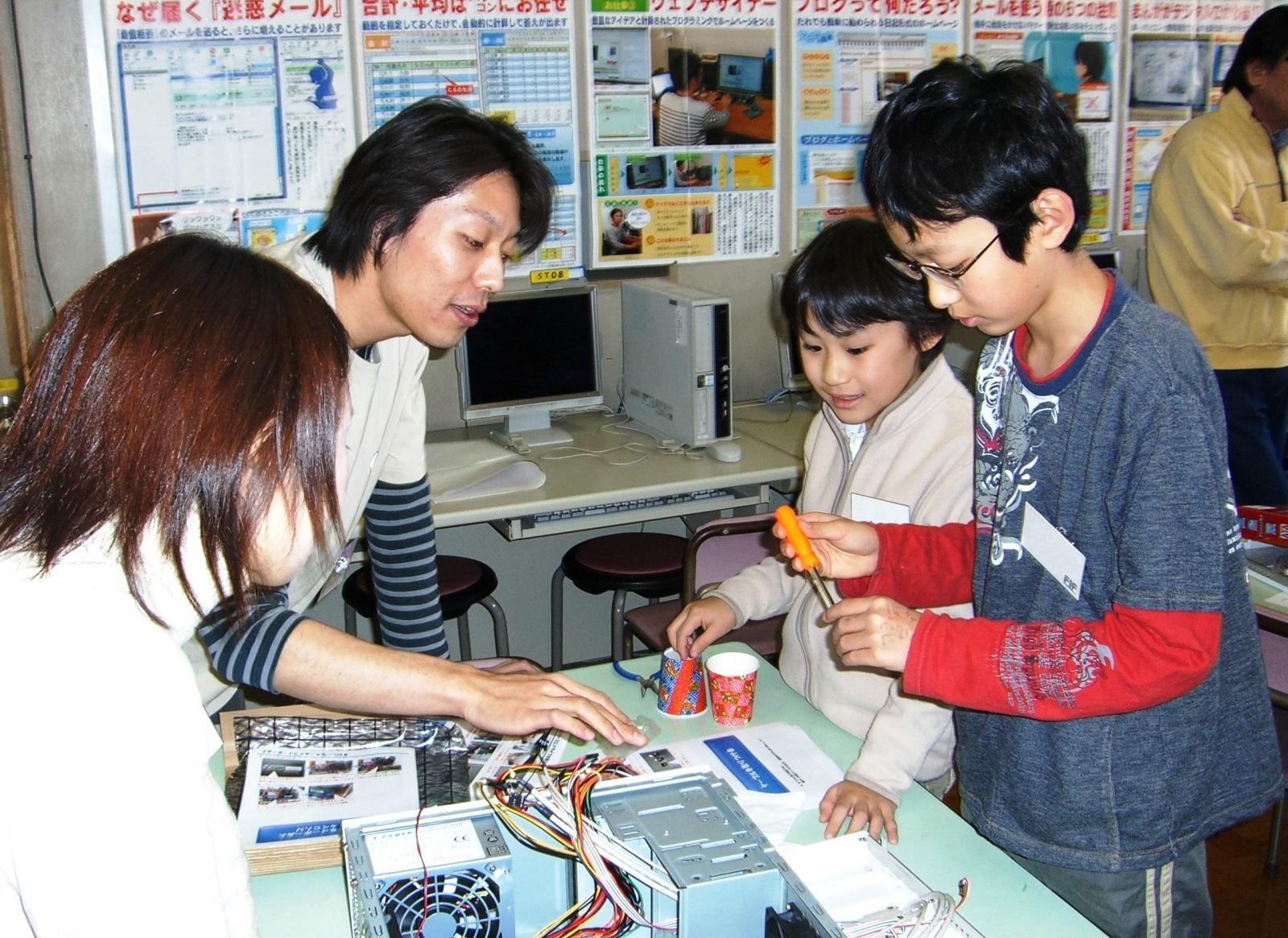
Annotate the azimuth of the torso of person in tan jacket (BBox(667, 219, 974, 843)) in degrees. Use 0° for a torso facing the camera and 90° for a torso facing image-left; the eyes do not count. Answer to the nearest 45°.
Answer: approximately 45°

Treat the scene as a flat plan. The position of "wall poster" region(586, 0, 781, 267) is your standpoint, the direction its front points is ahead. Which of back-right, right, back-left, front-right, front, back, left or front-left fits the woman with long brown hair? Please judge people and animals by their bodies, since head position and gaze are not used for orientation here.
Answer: front

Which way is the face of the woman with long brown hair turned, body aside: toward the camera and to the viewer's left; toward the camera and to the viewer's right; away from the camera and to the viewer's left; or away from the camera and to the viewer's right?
away from the camera and to the viewer's right

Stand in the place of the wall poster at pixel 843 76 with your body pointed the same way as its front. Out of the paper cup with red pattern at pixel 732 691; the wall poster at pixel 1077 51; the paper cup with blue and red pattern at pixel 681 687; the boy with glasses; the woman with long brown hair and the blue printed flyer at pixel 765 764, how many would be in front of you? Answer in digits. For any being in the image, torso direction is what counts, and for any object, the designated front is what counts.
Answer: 5

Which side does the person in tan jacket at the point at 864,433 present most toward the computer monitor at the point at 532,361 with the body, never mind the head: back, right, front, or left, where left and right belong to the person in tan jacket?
right

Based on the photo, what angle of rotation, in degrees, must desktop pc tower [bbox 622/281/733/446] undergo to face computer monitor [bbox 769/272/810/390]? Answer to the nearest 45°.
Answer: approximately 90° to its left

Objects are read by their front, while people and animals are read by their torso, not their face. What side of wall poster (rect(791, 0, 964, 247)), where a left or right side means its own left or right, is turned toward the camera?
front

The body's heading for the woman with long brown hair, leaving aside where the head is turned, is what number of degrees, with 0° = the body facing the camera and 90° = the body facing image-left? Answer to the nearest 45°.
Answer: approximately 225°

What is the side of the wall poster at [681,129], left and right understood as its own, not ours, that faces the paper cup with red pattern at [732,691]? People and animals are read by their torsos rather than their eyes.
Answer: front

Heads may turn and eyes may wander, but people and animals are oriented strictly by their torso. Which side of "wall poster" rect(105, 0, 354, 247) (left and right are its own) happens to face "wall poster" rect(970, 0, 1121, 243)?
left

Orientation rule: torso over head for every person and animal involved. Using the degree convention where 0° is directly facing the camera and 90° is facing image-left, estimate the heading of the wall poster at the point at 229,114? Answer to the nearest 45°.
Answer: approximately 0°

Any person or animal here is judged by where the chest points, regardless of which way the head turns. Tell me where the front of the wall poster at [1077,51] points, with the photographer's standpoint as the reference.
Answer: facing the viewer

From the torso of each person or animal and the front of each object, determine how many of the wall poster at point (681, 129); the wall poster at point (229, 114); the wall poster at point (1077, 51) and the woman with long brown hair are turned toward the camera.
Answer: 3

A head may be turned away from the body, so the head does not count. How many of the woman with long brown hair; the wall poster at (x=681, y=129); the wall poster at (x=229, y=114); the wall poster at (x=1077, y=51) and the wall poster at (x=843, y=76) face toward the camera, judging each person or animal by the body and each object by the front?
4
